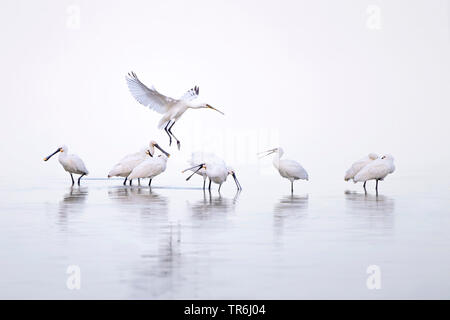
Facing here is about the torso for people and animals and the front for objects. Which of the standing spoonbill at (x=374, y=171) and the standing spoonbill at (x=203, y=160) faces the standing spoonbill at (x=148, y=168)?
the standing spoonbill at (x=203, y=160)

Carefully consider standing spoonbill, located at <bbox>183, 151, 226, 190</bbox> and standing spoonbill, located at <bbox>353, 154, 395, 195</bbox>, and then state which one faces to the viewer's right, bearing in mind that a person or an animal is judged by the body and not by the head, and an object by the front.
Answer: standing spoonbill, located at <bbox>353, 154, 395, 195</bbox>

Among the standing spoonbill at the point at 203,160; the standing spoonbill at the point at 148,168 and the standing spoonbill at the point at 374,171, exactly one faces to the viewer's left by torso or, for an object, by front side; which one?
the standing spoonbill at the point at 203,160

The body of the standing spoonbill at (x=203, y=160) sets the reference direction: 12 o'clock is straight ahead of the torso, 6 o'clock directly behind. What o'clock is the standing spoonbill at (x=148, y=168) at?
the standing spoonbill at (x=148, y=168) is roughly at 12 o'clock from the standing spoonbill at (x=203, y=160).

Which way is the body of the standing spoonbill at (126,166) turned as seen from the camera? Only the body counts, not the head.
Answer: to the viewer's right

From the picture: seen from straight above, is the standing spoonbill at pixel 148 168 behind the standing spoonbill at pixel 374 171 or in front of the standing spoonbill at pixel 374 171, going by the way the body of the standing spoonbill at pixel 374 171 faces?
behind

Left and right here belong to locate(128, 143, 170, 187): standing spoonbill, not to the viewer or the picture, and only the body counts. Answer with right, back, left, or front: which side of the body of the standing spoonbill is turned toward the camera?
right

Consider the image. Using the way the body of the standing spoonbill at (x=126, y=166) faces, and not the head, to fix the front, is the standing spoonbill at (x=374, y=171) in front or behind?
in front

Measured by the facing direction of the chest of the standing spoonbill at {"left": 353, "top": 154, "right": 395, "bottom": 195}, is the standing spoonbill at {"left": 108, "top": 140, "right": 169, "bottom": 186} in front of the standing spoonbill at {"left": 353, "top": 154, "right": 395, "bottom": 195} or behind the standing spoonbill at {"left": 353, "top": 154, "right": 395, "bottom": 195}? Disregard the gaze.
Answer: behind

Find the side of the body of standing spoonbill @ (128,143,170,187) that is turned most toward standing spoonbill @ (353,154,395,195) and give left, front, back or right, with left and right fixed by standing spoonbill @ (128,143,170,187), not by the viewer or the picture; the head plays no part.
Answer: front

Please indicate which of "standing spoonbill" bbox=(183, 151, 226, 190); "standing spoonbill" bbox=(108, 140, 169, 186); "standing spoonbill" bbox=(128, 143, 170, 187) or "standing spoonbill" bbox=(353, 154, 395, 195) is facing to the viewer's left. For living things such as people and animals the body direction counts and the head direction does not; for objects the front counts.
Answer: "standing spoonbill" bbox=(183, 151, 226, 190)

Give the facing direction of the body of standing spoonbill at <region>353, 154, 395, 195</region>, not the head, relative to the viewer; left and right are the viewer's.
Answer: facing to the right of the viewer

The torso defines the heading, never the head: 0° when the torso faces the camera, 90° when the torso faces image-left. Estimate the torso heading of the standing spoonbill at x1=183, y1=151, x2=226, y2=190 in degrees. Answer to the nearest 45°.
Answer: approximately 90°

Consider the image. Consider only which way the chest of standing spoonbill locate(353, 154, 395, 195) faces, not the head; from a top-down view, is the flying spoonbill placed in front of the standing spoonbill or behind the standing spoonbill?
behind
